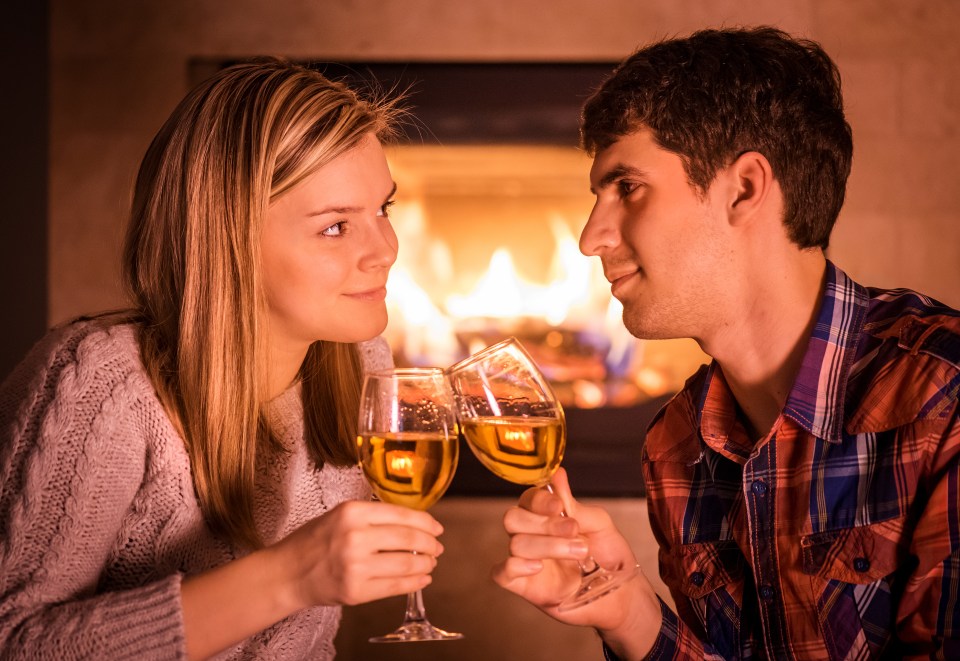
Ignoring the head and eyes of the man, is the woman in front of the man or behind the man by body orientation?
in front

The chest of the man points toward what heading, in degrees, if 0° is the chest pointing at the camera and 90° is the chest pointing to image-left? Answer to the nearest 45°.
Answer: approximately 45°

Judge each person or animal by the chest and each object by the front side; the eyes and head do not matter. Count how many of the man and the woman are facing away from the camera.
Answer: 0

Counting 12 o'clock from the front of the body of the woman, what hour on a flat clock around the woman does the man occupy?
The man is roughly at 11 o'clock from the woman.

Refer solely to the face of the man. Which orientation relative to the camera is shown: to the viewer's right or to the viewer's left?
to the viewer's left
